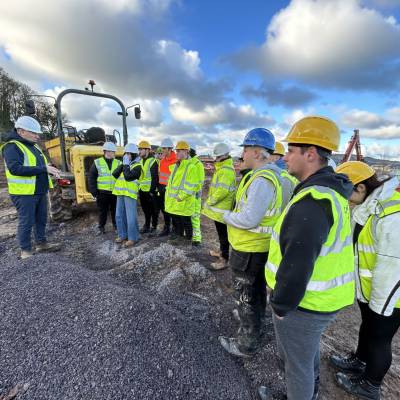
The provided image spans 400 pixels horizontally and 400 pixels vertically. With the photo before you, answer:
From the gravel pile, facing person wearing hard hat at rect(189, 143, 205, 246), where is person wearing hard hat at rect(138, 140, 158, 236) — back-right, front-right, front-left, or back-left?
front-left

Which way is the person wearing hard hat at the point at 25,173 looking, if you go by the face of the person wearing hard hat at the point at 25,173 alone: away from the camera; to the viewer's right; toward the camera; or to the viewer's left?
to the viewer's right

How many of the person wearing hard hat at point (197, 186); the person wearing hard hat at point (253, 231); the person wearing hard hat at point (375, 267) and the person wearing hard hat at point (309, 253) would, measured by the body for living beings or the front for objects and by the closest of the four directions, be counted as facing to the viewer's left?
4

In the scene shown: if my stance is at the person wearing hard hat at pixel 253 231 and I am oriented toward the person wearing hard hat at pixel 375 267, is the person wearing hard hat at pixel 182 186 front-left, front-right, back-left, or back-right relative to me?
back-left

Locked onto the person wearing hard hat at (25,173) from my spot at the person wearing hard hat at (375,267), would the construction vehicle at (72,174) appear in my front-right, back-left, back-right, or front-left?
front-right

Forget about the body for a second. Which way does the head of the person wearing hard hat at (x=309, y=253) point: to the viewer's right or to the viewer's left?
to the viewer's left

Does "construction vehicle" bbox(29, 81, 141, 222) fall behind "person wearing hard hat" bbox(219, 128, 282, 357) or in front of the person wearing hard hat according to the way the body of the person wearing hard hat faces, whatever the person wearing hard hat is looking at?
in front

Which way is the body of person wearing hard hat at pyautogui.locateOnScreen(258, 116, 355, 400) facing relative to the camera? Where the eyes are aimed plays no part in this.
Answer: to the viewer's left

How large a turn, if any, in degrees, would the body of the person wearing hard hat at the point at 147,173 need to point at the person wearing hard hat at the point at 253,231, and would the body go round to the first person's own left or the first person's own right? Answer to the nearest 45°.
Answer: approximately 45° to the first person's own left

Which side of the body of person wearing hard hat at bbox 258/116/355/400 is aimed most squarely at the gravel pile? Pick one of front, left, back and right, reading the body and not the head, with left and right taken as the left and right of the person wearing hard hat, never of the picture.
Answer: front

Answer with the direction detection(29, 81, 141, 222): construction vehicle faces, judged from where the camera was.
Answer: facing away from the viewer and to the left of the viewer

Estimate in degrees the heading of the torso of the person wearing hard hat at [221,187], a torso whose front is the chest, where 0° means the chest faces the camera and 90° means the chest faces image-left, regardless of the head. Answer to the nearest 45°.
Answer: approximately 90°

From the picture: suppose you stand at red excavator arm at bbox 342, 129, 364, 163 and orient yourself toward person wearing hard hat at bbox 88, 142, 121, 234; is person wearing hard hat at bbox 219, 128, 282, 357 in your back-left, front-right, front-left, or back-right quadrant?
front-left

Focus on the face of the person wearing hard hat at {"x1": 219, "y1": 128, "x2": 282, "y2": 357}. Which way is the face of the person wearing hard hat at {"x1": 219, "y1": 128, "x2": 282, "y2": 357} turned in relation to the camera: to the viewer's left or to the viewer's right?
to the viewer's left

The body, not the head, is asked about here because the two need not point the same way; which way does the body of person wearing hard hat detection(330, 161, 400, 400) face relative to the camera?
to the viewer's left

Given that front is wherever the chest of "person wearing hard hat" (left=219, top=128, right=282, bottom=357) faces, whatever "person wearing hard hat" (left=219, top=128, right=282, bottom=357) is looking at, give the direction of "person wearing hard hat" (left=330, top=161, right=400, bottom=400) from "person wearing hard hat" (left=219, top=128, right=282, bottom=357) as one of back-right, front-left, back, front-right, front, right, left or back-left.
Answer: back
